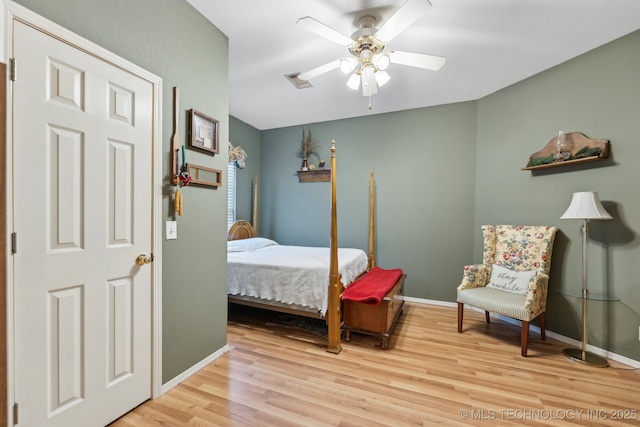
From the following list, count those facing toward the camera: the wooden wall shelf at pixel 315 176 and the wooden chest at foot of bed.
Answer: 1

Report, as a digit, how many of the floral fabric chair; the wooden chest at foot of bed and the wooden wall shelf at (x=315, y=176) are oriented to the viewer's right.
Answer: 1

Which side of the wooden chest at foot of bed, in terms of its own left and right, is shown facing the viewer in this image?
right

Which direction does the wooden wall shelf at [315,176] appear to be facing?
toward the camera

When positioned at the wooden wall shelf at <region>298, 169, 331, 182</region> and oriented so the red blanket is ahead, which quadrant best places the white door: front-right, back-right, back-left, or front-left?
front-right

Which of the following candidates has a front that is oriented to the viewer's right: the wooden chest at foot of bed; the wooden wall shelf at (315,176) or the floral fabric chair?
the wooden chest at foot of bed

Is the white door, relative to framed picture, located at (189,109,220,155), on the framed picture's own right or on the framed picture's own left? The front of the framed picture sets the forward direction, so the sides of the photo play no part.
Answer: on the framed picture's own right

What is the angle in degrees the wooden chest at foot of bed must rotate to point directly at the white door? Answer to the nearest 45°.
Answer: approximately 135° to its right

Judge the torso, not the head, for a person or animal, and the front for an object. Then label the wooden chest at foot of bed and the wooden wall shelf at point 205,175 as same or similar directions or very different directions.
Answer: same or similar directions

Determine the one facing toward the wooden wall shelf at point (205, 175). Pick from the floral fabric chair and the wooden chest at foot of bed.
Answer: the floral fabric chair

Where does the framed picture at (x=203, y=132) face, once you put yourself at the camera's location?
facing the viewer and to the right of the viewer

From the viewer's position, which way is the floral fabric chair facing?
facing the viewer and to the left of the viewer

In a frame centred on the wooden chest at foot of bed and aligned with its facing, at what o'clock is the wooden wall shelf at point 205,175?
The wooden wall shelf is roughly at 5 o'clock from the wooden chest at foot of bed.

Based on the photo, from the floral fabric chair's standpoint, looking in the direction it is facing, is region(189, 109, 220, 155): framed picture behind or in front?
in front
